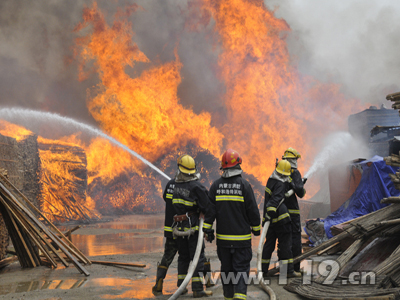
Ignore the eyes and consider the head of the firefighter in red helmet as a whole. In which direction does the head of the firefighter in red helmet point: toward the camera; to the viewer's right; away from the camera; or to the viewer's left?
away from the camera

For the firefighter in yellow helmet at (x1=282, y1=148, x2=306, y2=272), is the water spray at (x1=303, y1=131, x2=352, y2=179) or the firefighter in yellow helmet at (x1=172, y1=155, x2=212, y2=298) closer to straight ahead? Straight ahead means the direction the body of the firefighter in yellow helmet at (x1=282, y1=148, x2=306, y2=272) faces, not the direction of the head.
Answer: the water spray

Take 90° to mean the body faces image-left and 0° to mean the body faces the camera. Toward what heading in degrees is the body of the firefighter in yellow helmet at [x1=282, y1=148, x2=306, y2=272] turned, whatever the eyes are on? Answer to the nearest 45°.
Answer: approximately 225°

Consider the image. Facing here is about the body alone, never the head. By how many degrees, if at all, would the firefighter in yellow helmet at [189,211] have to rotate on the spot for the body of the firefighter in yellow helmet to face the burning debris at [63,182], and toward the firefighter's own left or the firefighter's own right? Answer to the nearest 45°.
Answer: approximately 90° to the firefighter's own left

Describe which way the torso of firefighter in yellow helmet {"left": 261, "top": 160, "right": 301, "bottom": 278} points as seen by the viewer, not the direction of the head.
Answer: to the viewer's right

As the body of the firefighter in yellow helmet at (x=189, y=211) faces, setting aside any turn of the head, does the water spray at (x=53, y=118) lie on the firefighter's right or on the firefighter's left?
on the firefighter's left

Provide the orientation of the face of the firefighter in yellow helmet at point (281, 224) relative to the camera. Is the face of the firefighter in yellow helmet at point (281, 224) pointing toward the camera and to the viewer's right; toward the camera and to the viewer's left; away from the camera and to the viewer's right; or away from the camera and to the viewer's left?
away from the camera and to the viewer's right

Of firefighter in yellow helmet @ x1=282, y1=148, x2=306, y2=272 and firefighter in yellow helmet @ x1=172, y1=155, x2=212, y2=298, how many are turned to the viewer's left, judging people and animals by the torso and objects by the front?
0
